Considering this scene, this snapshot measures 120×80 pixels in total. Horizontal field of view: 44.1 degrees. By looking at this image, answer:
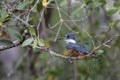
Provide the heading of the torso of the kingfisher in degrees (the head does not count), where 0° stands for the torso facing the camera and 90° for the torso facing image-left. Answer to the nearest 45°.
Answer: approximately 90°
